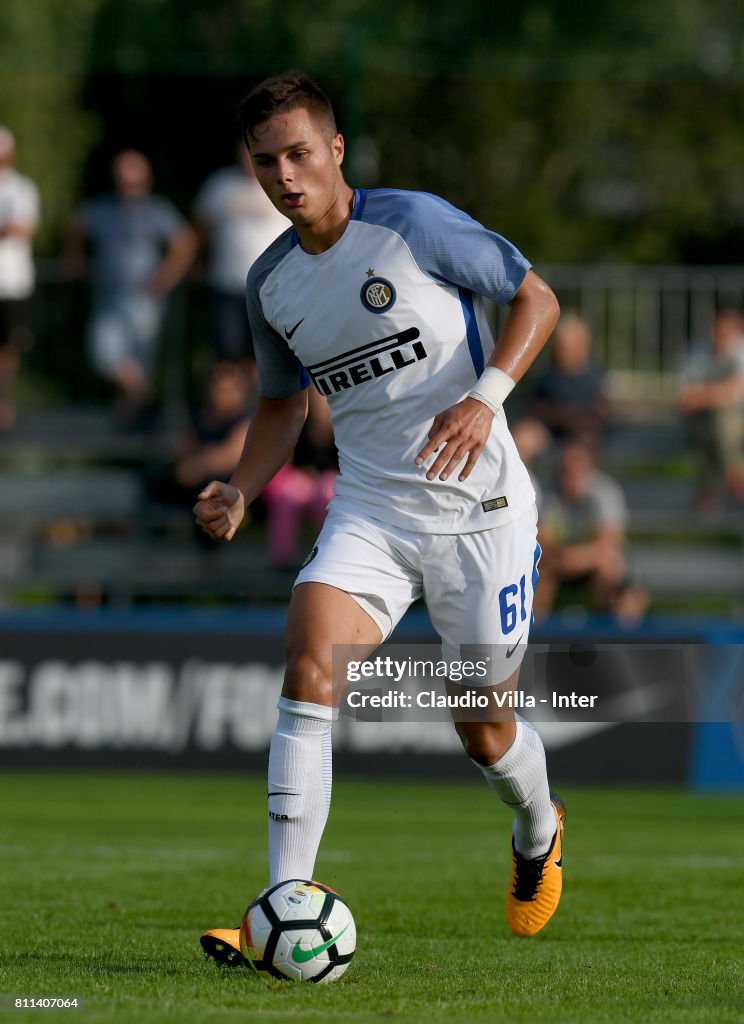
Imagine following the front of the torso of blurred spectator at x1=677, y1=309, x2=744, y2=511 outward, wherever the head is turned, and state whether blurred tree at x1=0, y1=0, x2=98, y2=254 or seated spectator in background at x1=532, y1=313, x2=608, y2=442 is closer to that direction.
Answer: the seated spectator in background

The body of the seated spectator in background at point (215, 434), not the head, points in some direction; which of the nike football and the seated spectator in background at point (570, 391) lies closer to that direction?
the nike football

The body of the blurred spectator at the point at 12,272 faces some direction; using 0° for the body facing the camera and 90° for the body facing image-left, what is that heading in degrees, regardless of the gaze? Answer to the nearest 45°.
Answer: approximately 0°

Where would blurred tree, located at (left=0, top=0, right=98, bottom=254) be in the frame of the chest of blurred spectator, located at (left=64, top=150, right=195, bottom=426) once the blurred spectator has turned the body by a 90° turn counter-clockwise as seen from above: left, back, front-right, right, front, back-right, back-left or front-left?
left

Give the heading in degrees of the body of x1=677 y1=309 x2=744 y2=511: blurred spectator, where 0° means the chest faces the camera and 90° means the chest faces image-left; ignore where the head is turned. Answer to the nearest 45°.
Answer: approximately 0°

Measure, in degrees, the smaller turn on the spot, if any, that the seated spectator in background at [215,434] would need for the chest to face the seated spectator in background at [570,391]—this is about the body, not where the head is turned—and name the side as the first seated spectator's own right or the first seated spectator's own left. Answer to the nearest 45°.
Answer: approximately 135° to the first seated spectator's own left
